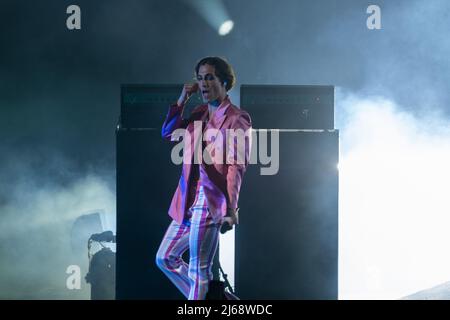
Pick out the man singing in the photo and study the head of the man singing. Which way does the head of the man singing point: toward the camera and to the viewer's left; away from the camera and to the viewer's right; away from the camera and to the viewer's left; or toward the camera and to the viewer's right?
toward the camera and to the viewer's left

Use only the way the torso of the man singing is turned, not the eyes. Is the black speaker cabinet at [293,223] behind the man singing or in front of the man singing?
behind

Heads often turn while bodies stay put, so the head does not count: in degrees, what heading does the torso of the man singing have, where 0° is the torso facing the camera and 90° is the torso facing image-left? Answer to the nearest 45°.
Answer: approximately 45°
